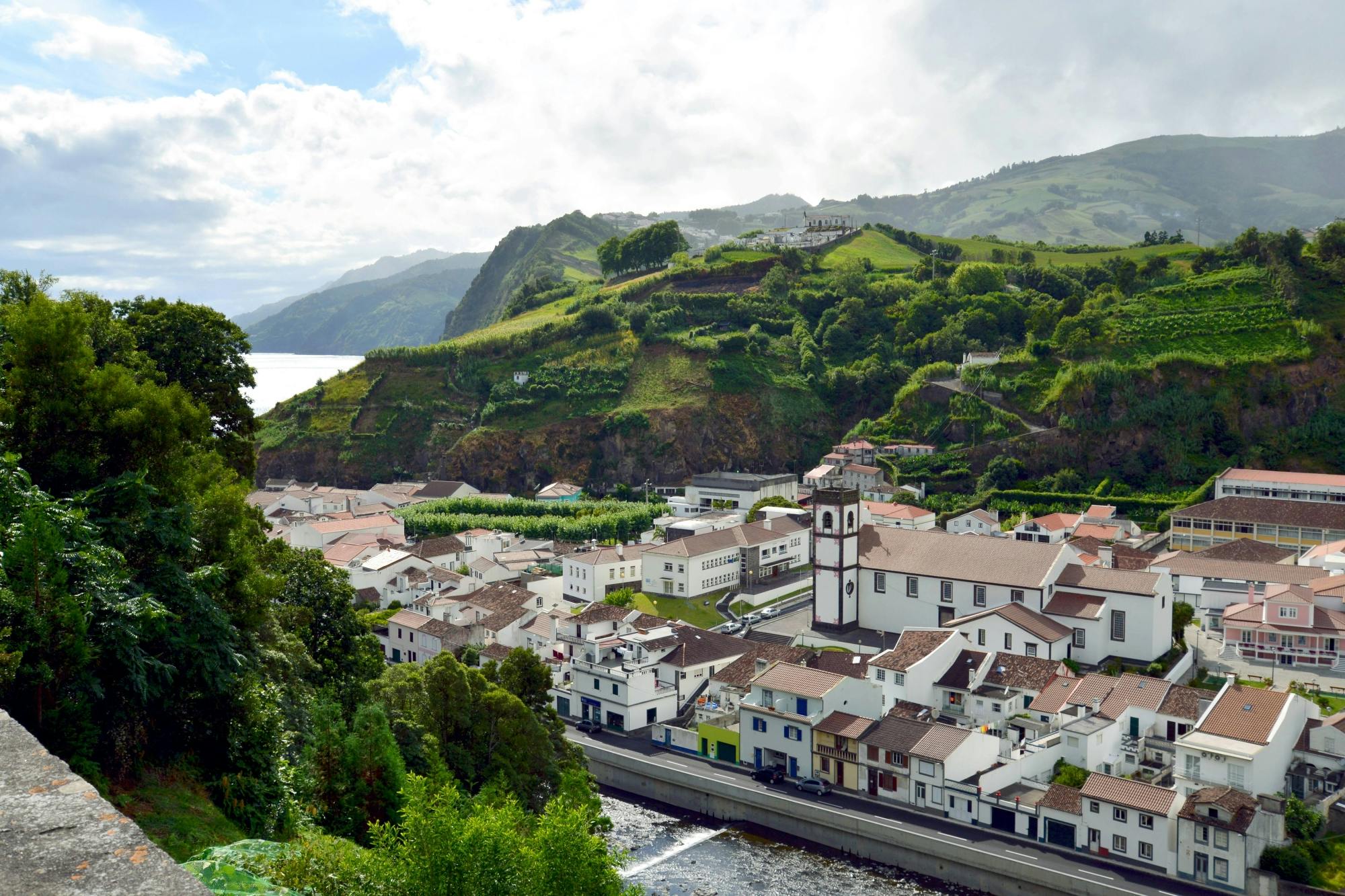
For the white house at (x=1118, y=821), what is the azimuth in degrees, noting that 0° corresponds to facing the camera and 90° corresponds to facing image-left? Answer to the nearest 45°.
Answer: approximately 45°

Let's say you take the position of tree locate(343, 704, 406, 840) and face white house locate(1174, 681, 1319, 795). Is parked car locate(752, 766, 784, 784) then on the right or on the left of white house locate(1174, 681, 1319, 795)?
left

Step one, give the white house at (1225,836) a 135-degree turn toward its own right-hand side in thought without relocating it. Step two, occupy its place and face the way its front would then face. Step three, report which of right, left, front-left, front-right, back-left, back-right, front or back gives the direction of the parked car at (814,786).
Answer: left

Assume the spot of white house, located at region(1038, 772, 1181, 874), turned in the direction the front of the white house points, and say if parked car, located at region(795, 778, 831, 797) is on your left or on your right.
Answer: on your right

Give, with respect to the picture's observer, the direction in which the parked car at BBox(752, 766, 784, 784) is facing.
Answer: facing away from the viewer and to the left of the viewer

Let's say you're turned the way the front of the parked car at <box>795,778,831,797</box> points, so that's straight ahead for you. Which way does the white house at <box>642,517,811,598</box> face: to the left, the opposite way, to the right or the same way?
the opposite way

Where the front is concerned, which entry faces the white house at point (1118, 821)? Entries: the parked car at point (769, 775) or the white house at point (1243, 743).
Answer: the white house at point (1243, 743)

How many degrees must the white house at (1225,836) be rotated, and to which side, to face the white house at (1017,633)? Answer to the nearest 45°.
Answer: approximately 90° to its right

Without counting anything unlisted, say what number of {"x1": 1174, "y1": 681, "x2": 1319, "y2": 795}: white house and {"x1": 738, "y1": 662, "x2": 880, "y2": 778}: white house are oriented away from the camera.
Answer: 0

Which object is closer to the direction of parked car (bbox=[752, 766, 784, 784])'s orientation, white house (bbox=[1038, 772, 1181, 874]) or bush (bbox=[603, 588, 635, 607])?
the bush

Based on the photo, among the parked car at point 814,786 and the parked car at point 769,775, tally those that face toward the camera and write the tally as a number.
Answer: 0

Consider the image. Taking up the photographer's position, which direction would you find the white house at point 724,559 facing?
facing the viewer and to the right of the viewer

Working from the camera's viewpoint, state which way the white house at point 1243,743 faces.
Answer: facing the viewer and to the left of the viewer

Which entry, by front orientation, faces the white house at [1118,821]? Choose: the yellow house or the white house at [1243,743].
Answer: the white house at [1243,743]

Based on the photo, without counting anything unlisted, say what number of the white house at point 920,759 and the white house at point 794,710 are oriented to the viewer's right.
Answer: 0

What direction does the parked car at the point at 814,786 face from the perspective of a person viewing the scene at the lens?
facing away from the viewer and to the left of the viewer
